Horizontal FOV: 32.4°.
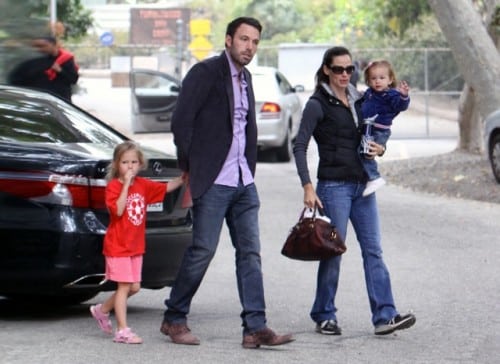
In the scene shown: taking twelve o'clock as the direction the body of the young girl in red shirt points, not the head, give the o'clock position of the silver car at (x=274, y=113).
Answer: The silver car is roughly at 8 o'clock from the young girl in red shirt.

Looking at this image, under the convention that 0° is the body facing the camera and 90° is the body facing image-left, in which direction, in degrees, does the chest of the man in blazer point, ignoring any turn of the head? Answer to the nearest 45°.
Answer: approximately 315°

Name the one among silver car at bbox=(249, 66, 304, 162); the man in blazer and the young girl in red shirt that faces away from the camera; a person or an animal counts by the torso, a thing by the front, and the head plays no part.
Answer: the silver car

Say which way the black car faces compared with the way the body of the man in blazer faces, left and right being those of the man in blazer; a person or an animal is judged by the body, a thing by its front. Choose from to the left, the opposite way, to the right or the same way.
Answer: the opposite way

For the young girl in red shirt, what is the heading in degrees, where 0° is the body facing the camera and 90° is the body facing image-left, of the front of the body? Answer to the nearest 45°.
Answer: approximately 315°

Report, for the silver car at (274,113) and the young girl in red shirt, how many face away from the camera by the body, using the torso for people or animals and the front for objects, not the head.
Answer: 1

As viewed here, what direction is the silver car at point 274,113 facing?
away from the camera

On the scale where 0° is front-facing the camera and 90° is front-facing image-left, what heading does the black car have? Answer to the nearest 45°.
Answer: approximately 135°
